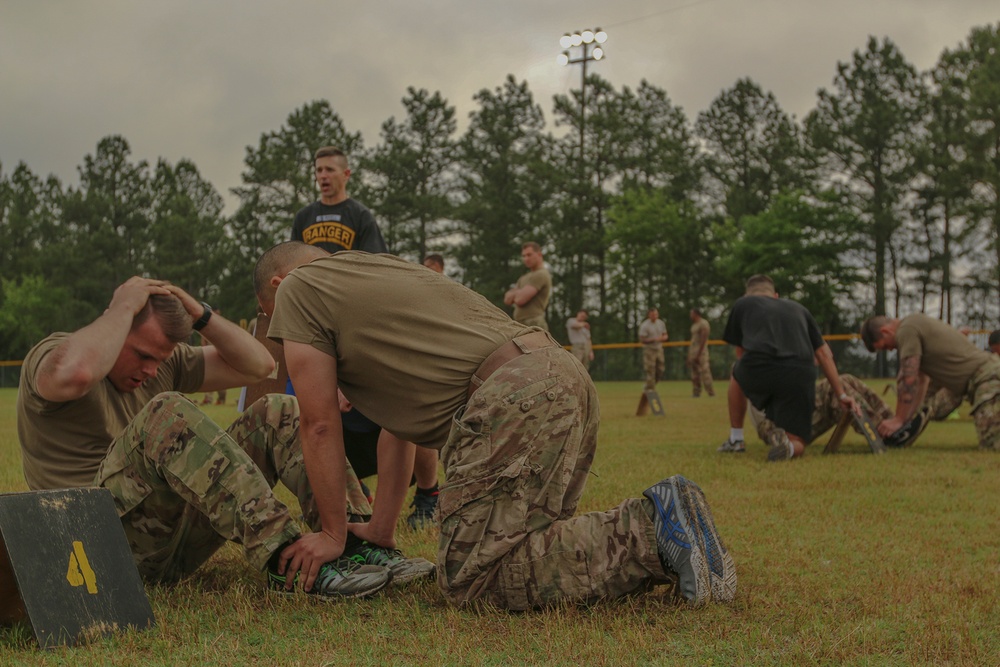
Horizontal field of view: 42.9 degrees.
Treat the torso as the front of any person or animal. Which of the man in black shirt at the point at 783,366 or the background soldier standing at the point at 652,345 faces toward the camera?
the background soldier standing

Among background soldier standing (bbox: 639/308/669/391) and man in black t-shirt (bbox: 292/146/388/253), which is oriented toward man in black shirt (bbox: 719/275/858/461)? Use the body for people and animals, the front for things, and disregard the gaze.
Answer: the background soldier standing

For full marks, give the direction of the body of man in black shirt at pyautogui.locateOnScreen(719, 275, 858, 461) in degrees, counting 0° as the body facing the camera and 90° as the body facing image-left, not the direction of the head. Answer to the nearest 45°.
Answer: approximately 180°

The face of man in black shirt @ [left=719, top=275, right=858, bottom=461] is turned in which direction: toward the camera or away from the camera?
away from the camera

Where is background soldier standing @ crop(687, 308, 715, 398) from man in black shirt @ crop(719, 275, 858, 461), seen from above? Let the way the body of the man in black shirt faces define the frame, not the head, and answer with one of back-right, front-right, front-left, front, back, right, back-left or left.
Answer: front

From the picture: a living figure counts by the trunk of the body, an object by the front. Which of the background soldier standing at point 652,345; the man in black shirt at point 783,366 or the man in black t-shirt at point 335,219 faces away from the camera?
the man in black shirt

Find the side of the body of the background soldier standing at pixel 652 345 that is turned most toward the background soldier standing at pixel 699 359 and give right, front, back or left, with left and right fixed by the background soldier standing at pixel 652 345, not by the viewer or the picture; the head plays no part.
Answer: left

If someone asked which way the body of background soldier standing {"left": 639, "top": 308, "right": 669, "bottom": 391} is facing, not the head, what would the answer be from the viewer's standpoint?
toward the camera

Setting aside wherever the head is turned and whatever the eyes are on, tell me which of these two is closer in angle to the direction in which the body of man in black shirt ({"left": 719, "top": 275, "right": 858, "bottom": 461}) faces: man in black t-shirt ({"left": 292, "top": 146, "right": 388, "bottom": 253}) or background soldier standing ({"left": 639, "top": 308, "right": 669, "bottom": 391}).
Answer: the background soldier standing

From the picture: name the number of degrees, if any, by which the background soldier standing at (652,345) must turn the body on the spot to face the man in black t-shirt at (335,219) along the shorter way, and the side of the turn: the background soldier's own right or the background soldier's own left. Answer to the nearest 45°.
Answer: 0° — they already face them

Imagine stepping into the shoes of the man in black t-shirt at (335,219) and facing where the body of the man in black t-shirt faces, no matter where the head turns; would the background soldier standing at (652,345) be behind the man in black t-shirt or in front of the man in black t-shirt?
behind

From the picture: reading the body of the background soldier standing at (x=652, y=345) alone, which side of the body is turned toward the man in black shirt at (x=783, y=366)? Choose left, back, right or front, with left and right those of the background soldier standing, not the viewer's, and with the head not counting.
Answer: front

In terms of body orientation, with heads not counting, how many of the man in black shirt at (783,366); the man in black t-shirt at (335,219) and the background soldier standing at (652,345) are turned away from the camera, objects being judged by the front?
1

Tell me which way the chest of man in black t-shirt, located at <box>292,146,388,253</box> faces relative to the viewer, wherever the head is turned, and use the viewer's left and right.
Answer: facing the viewer and to the left of the viewer

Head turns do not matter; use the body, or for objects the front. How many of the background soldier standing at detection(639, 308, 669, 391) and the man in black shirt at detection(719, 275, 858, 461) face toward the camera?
1

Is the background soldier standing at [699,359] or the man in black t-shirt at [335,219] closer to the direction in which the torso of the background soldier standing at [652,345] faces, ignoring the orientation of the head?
the man in black t-shirt

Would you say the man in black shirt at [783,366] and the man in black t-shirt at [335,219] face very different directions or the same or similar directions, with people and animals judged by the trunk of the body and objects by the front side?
very different directions
